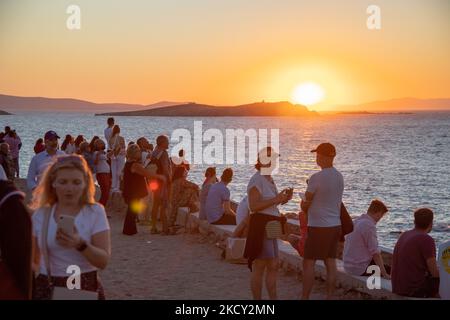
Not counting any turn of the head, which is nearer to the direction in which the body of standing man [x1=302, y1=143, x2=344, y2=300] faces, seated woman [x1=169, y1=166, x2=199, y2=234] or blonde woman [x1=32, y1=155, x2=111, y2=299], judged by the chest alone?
the seated woman

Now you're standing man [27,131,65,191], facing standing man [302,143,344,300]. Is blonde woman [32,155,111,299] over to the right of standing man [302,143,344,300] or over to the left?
right

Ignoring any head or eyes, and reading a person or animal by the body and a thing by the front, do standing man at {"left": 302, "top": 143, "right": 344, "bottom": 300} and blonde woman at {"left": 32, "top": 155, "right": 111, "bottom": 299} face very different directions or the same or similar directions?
very different directions

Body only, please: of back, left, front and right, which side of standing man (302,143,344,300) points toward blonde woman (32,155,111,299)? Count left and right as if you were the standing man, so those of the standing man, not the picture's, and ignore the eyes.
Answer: left

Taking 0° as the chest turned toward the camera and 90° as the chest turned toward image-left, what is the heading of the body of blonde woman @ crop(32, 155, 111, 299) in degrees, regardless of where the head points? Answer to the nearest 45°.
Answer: approximately 0°

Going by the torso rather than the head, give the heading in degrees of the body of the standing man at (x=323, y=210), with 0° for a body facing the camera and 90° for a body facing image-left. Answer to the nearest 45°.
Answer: approximately 135°

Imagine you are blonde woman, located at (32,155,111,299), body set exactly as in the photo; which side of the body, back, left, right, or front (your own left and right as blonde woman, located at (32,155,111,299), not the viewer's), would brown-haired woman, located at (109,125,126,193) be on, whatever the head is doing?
back

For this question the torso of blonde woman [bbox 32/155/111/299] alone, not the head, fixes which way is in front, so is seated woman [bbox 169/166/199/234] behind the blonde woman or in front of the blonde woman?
behind

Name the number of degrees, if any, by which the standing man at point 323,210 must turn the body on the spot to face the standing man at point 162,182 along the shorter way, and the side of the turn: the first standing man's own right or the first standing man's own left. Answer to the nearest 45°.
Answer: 0° — they already face them
